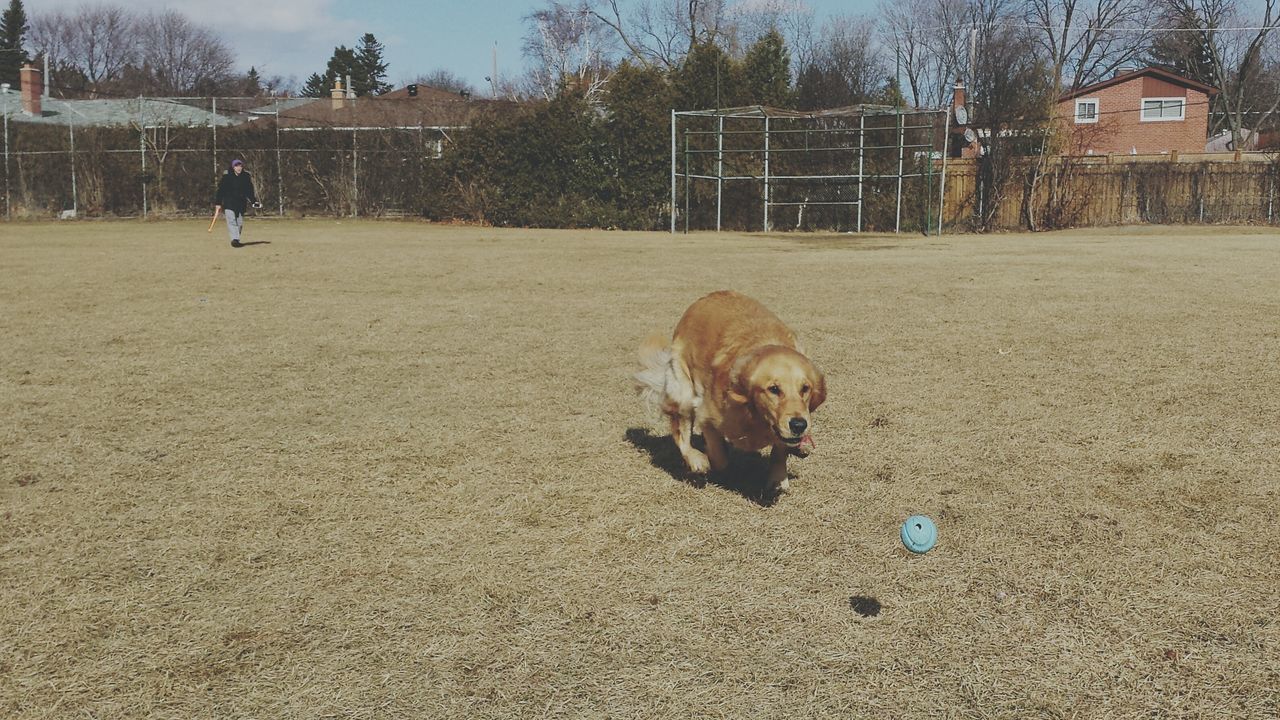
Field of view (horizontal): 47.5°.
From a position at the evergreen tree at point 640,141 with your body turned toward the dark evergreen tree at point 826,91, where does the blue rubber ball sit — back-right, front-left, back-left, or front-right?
back-right

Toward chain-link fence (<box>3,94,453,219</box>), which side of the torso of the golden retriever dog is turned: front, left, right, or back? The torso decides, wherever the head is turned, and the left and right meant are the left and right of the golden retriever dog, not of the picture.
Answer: back

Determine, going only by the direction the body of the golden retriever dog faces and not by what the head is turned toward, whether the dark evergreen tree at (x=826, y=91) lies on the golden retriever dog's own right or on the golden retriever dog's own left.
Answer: on the golden retriever dog's own left

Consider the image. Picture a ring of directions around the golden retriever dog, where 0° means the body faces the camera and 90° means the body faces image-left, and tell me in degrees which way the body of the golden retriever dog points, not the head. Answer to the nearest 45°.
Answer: approximately 315°

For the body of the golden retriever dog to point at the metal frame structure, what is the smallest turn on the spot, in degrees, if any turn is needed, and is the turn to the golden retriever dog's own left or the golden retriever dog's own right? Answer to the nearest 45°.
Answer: approximately 135° to the golden retriever dog's own left

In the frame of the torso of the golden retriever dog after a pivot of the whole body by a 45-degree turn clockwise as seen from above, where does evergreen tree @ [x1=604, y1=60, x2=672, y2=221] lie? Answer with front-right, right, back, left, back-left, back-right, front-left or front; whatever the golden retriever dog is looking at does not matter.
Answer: back

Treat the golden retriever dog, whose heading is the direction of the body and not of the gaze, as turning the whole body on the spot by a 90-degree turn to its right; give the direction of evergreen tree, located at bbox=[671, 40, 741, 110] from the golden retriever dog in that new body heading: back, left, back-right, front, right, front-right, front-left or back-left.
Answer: back-right

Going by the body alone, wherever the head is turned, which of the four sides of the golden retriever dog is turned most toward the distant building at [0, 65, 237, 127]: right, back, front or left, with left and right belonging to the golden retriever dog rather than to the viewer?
back

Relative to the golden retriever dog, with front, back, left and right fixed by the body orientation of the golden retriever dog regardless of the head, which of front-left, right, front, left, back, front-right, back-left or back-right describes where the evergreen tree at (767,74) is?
back-left
